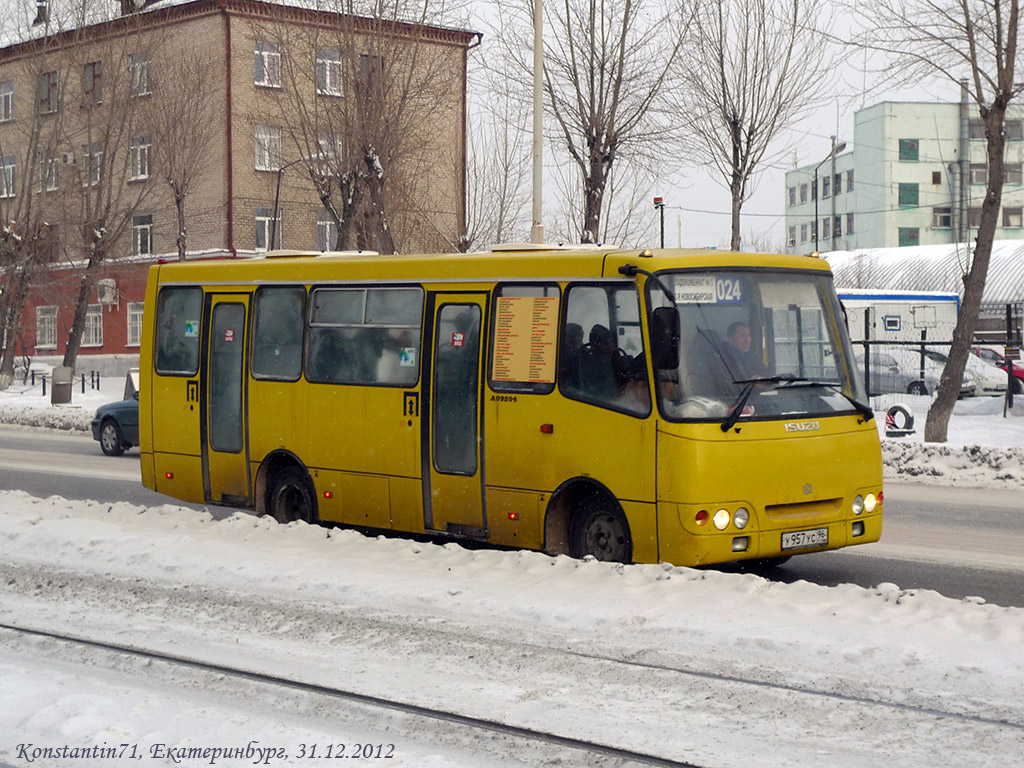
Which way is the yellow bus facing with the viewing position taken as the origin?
facing the viewer and to the right of the viewer

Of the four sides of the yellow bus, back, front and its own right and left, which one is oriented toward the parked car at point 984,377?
left

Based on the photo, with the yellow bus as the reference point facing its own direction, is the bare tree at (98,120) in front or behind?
behind

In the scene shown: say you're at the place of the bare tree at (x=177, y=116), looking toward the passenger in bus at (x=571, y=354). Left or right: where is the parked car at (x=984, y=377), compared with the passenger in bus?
left

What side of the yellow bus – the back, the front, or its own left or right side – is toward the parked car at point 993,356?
left

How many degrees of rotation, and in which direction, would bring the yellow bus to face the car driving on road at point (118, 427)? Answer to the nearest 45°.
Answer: approximately 180°
